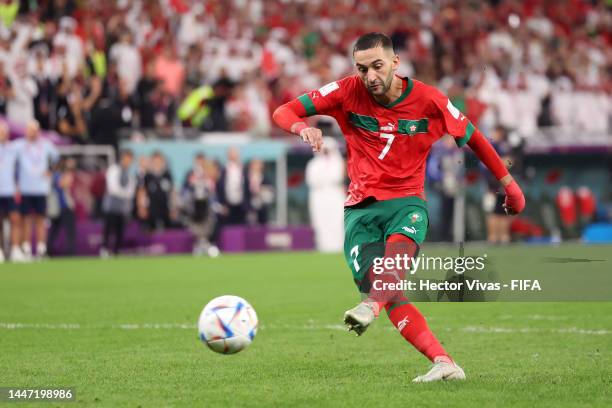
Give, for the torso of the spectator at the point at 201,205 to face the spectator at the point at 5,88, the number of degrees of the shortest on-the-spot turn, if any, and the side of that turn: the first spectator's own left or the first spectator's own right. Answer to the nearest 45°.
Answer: approximately 90° to the first spectator's own right

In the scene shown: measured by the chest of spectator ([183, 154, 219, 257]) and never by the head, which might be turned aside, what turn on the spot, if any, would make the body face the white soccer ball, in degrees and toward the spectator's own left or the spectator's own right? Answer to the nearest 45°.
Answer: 0° — they already face it

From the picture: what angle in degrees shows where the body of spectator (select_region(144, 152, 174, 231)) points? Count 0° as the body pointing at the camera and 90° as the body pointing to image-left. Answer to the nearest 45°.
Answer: approximately 0°

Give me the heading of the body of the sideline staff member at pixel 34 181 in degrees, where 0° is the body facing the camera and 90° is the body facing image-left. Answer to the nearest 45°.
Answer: approximately 0°
